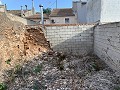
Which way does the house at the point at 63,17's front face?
toward the camera

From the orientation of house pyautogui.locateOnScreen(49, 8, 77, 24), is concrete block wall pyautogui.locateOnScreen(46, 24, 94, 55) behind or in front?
in front

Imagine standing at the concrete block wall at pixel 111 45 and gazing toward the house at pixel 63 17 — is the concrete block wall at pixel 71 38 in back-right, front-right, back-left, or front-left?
front-left

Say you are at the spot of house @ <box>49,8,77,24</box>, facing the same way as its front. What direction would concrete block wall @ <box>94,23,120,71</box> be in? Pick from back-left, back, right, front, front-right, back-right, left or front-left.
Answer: front

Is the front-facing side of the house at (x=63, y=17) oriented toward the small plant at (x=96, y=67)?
yes
